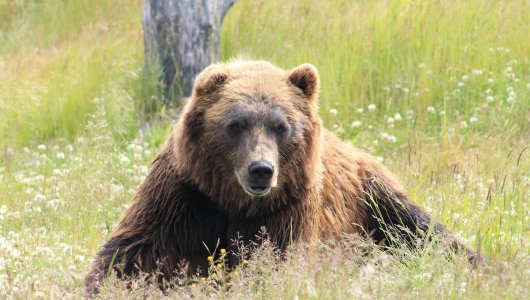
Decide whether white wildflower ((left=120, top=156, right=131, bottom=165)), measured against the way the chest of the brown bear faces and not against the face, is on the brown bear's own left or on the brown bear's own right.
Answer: on the brown bear's own right

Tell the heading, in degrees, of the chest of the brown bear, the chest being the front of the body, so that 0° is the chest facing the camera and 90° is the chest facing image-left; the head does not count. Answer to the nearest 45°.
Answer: approximately 45°

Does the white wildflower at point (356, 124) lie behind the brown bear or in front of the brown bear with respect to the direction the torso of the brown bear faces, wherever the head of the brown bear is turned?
behind

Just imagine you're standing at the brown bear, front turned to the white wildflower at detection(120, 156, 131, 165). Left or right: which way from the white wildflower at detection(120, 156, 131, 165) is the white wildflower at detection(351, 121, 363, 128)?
right

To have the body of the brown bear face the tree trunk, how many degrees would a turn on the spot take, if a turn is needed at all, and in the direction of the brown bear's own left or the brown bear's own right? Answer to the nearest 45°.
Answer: approximately 135° to the brown bear's own right
